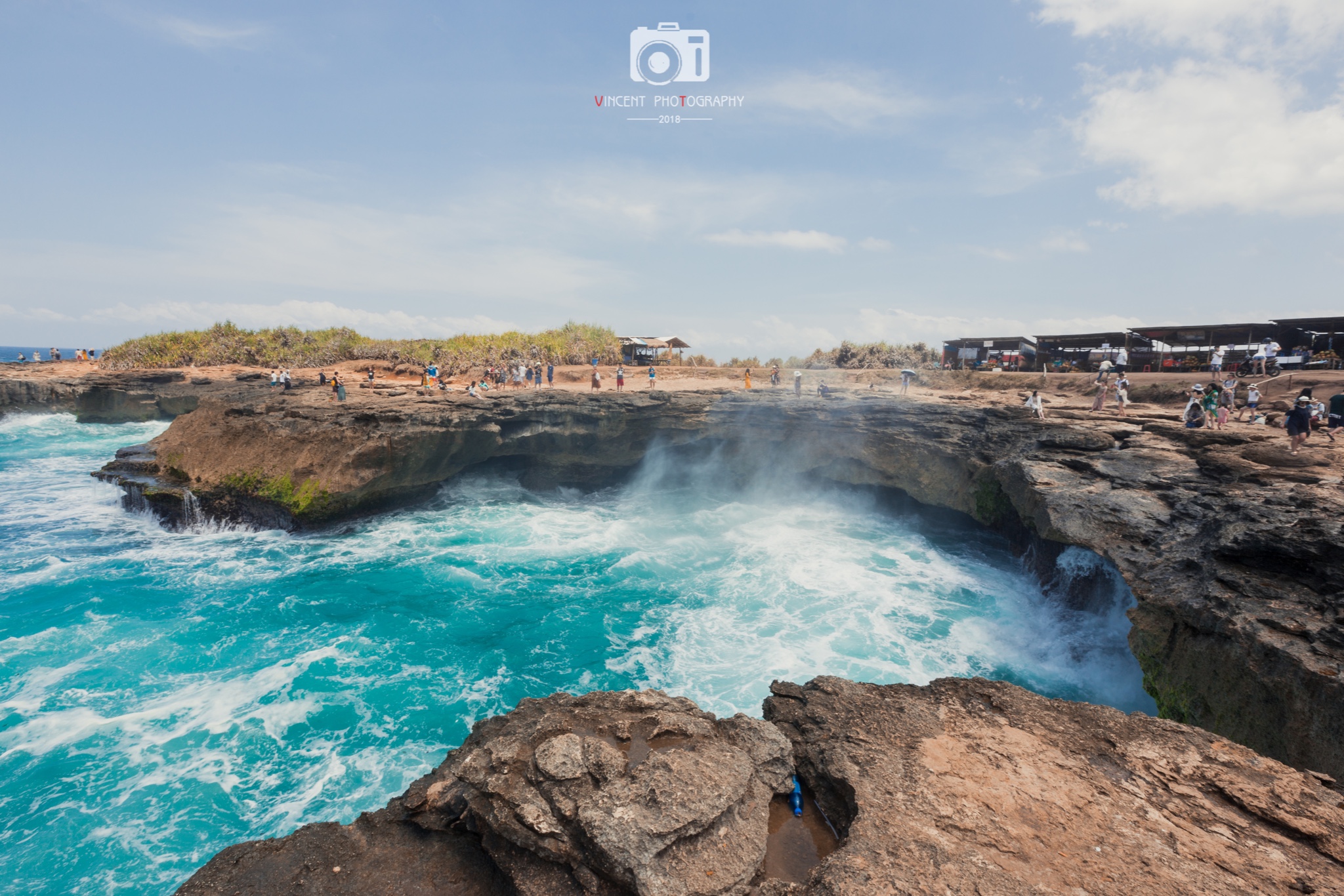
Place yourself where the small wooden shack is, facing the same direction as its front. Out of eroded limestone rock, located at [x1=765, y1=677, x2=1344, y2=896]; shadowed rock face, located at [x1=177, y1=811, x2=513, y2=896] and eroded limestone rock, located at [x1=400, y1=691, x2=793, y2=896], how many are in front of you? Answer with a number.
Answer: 3

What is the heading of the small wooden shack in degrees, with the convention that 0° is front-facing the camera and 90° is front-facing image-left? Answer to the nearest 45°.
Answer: approximately 0°

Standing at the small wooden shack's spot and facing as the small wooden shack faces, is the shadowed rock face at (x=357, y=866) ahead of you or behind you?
ahead

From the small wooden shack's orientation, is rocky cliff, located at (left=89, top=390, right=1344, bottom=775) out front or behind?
out front

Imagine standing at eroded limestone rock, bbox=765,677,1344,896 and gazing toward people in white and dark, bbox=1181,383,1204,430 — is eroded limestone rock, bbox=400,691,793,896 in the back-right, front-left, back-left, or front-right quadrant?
back-left

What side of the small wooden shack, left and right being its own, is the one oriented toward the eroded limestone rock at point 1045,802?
front

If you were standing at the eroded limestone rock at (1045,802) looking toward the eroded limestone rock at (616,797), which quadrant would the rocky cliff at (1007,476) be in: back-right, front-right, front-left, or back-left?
back-right
